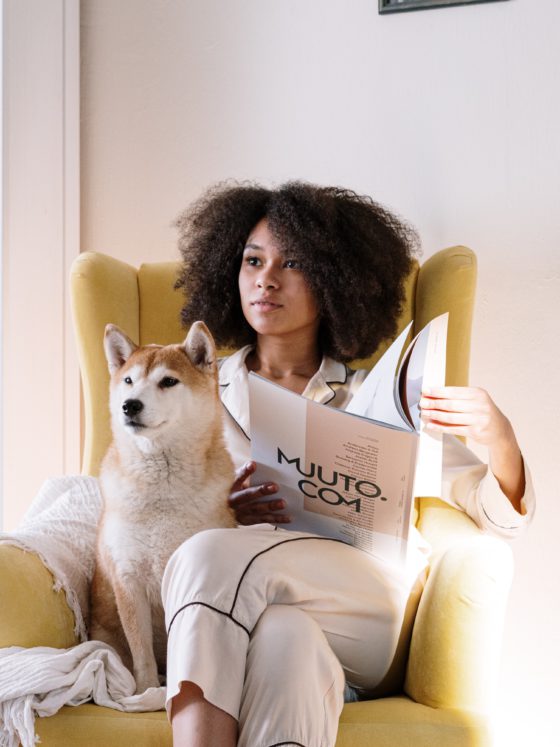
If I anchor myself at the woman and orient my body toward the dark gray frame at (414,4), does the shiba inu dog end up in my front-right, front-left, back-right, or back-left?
back-left

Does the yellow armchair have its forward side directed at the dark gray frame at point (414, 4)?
no

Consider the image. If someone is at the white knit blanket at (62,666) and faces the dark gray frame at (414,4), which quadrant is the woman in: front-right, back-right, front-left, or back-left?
front-right

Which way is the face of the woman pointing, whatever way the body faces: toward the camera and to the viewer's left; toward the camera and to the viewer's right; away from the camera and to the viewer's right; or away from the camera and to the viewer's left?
toward the camera and to the viewer's left

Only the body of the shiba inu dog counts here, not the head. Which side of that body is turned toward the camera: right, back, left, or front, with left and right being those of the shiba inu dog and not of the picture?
front

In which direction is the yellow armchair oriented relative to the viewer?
toward the camera
